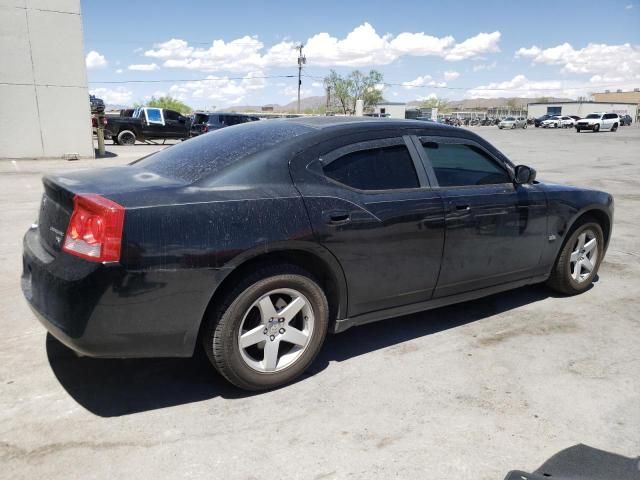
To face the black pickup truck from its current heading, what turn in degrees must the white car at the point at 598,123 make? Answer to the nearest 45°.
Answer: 0° — it already faces it

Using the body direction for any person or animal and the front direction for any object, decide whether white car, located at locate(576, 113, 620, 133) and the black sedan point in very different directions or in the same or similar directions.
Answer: very different directions

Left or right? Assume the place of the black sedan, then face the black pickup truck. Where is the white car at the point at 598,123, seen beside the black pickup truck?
right

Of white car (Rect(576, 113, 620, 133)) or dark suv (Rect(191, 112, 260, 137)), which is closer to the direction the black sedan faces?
the white car

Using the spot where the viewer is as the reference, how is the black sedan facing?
facing away from the viewer and to the right of the viewer

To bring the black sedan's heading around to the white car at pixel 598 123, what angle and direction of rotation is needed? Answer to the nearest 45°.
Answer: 0° — it already faces it

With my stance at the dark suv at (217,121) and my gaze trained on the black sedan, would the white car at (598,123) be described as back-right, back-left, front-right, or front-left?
back-left

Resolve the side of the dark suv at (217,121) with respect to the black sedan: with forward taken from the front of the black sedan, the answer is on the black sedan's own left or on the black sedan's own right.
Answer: on the black sedan's own left

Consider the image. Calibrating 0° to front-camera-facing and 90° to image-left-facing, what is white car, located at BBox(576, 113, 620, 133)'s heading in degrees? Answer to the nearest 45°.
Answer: approximately 45°

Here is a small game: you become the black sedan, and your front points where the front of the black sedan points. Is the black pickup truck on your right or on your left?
on your left
